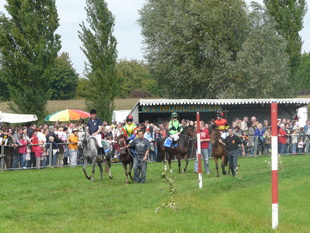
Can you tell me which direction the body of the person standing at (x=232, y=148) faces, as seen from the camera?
toward the camera

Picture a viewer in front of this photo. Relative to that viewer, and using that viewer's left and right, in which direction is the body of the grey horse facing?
facing the viewer and to the left of the viewer

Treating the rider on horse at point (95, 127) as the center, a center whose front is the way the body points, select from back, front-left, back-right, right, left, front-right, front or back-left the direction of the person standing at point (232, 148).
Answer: back-left

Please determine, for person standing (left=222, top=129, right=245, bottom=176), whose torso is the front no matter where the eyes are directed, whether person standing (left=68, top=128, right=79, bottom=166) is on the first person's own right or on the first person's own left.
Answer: on the first person's own right

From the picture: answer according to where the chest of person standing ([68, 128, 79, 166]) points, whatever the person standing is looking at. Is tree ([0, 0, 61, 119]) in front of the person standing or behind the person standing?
behind

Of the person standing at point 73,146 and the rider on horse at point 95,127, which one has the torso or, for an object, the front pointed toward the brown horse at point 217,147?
the person standing

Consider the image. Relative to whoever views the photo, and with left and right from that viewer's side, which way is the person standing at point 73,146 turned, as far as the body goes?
facing the viewer and to the right of the viewer

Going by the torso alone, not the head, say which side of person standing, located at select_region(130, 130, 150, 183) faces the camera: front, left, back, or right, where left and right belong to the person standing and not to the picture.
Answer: front

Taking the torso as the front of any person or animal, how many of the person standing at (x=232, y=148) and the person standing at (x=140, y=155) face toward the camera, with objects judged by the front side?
2

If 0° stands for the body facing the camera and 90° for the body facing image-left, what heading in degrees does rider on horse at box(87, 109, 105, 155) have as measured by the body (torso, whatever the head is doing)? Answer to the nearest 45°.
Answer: approximately 45°

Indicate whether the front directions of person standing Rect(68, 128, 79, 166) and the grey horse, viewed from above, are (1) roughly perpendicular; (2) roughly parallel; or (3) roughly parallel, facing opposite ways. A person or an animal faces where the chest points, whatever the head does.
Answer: roughly perpendicular

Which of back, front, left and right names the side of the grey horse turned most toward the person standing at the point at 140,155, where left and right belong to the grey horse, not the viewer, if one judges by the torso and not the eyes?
left
